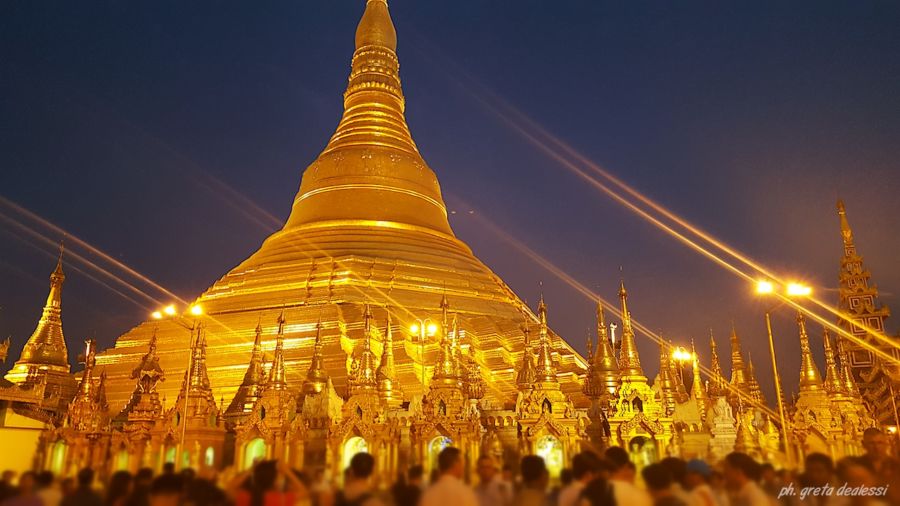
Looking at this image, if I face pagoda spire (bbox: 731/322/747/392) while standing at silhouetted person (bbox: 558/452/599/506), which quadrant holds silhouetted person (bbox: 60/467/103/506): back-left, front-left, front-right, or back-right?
back-left

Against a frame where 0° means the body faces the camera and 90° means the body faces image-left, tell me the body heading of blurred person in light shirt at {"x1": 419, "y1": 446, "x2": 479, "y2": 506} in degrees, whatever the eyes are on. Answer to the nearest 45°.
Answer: approximately 180°

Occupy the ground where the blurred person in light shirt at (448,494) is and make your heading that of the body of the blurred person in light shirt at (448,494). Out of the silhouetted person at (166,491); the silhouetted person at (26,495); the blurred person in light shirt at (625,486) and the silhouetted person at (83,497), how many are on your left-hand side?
3

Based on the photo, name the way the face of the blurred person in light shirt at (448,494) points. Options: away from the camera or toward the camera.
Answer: away from the camera

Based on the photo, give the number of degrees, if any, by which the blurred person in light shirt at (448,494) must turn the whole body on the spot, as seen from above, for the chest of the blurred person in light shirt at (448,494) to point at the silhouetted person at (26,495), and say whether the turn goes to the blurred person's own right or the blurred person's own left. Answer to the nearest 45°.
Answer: approximately 90° to the blurred person's own left

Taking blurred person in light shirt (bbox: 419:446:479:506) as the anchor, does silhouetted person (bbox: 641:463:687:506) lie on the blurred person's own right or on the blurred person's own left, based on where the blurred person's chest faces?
on the blurred person's own right

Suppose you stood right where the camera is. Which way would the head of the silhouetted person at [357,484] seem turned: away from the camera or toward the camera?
away from the camera

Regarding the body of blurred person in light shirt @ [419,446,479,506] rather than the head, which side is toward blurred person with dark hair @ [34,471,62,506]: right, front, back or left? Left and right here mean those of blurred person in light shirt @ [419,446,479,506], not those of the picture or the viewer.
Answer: left

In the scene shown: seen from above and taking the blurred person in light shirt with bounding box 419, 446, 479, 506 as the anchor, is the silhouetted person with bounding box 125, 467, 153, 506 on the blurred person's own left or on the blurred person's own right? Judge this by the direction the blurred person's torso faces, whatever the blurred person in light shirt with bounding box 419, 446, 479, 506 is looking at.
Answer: on the blurred person's own left

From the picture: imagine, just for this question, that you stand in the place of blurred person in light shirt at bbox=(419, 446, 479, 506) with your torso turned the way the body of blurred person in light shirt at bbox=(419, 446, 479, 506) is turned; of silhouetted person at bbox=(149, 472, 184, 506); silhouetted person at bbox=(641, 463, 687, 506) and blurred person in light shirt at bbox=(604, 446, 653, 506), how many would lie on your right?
2

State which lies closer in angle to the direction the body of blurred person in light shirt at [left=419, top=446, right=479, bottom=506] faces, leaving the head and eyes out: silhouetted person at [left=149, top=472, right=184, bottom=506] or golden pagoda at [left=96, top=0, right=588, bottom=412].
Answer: the golden pagoda

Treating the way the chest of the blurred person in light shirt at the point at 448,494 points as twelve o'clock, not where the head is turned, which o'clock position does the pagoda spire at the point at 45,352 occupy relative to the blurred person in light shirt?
The pagoda spire is roughly at 11 o'clock from the blurred person in light shirt.
